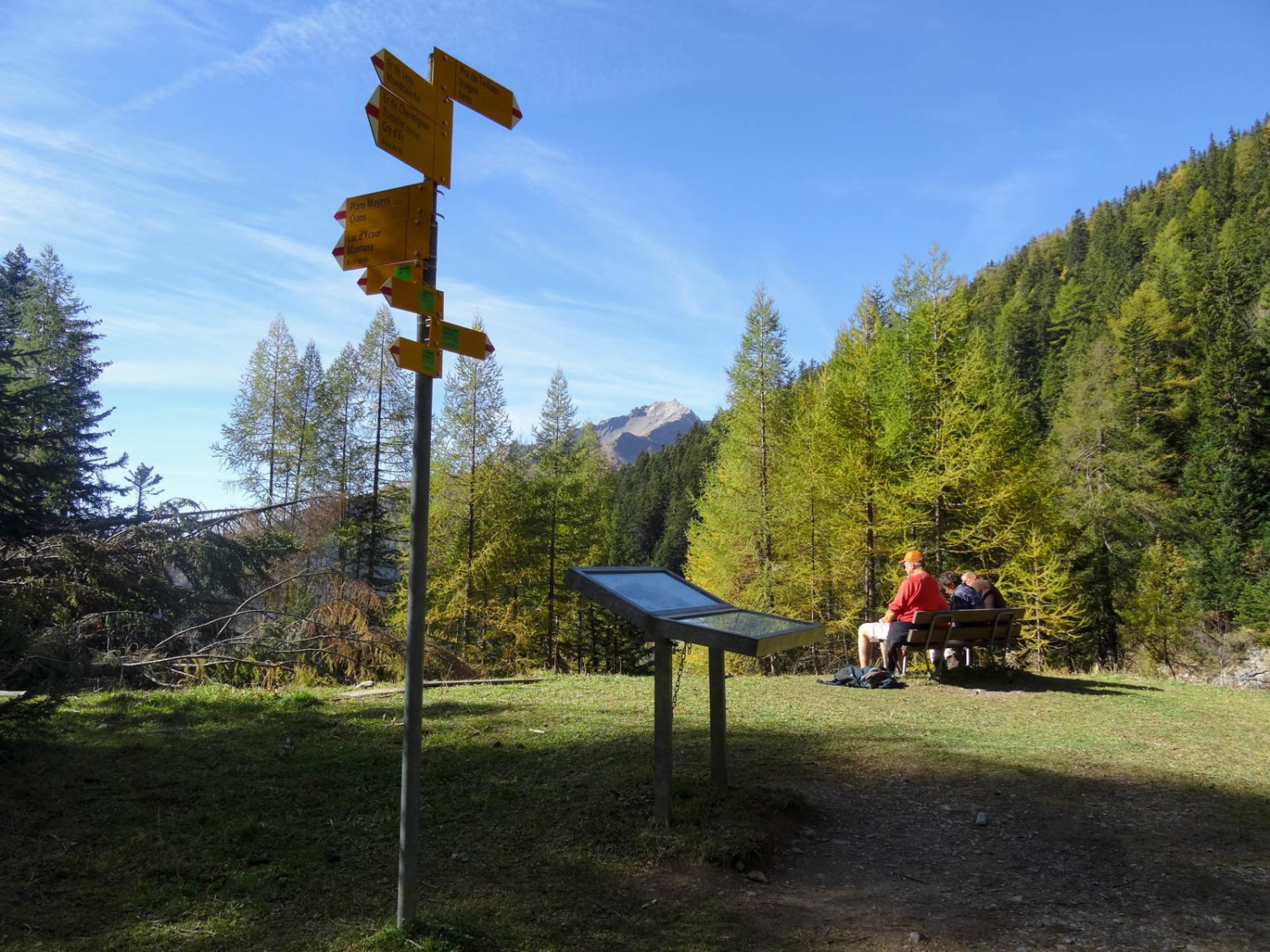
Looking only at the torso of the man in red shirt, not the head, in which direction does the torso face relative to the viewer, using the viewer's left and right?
facing away from the viewer and to the left of the viewer

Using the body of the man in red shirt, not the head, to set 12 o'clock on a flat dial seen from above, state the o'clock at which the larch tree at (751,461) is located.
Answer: The larch tree is roughly at 1 o'clock from the man in red shirt.

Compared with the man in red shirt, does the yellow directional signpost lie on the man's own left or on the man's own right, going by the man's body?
on the man's own left

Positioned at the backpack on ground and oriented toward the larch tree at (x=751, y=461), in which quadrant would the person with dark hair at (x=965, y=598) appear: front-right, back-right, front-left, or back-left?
front-right

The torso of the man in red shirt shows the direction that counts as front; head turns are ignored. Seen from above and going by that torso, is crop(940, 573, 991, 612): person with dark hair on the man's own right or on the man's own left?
on the man's own right

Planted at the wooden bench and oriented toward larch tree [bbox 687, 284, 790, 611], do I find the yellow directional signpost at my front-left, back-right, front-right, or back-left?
back-left
